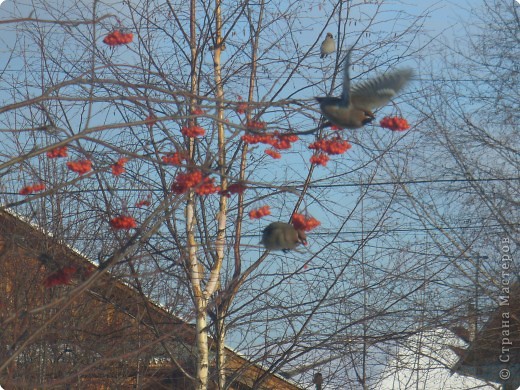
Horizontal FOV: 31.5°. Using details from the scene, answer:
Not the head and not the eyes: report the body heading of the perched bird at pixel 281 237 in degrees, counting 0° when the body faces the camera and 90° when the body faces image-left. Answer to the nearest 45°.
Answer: approximately 270°
